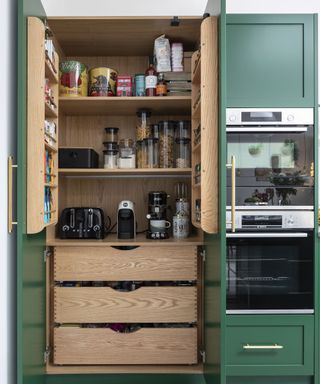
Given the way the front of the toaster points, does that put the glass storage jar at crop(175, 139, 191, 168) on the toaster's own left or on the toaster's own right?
on the toaster's own left

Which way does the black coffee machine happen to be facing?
toward the camera

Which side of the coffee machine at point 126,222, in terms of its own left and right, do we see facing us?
front

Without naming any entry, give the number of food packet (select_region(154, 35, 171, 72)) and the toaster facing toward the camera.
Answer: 2

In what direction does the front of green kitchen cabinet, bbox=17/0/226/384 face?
toward the camera

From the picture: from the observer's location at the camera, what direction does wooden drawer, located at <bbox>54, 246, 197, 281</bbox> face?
facing the viewer

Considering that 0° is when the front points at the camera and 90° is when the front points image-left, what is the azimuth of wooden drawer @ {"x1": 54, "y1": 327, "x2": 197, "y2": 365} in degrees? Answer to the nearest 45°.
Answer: approximately 0°
